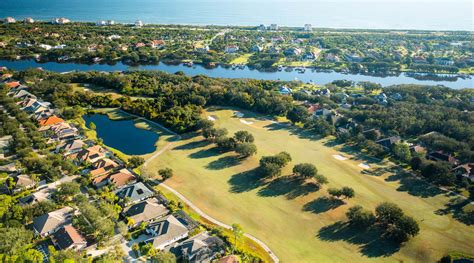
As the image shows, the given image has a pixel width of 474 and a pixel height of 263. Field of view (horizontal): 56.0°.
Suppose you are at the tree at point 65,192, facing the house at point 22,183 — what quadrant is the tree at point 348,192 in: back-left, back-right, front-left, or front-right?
back-right

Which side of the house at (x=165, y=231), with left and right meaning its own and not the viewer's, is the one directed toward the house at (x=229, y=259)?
left

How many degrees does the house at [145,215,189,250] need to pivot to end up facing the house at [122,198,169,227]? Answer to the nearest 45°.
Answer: approximately 90° to its right

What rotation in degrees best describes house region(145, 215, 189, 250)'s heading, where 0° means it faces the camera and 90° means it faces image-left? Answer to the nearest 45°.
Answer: approximately 45°

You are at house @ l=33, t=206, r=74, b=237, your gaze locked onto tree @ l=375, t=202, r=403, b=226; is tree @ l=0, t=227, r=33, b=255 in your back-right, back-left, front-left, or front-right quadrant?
back-right

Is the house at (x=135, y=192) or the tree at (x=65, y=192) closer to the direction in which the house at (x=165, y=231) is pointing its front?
the tree

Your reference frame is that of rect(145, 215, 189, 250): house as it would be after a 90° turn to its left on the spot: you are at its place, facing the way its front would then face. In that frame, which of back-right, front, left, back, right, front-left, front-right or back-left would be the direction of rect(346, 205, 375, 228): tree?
front-left

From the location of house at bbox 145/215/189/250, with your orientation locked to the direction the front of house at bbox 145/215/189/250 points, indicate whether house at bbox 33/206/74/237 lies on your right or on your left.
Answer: on your right

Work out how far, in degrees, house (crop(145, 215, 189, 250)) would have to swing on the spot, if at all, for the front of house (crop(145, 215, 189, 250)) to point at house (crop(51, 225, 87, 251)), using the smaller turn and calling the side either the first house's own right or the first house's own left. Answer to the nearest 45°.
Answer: approximately 45° to the first house's own right

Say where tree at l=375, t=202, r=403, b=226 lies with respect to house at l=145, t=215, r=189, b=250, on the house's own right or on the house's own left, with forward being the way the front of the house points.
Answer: on the house's own left

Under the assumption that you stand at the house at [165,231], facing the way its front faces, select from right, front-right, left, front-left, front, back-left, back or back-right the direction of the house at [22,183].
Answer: right

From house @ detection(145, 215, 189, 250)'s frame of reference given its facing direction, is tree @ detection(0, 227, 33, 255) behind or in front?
in front

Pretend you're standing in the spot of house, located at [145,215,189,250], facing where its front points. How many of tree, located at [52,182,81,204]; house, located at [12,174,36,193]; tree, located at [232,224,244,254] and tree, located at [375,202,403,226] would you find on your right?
2
